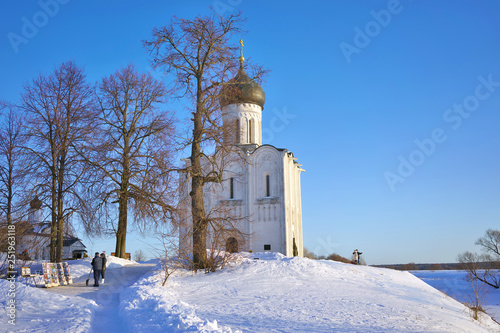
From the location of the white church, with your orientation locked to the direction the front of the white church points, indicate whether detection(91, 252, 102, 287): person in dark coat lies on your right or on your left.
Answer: on your right
